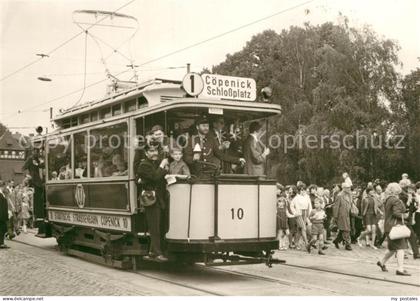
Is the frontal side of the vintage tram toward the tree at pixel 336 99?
no

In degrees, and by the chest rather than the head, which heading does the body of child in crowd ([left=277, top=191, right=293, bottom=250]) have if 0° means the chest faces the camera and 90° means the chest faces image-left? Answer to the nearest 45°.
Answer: approximately 0°

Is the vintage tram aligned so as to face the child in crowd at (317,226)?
no

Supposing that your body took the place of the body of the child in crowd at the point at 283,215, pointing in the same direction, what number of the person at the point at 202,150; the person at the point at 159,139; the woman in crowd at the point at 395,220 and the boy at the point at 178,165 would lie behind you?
0
